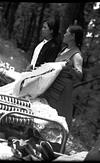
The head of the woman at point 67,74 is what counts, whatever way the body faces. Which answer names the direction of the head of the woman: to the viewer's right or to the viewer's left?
to the viewer's left

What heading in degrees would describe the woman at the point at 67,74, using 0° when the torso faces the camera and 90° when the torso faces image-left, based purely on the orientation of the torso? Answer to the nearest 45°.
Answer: approximately 90°

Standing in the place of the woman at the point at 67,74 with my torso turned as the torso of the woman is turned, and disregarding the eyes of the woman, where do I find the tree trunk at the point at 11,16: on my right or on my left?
on my right

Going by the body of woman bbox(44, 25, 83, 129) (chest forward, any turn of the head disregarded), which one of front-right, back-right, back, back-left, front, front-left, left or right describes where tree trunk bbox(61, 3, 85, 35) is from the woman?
right
